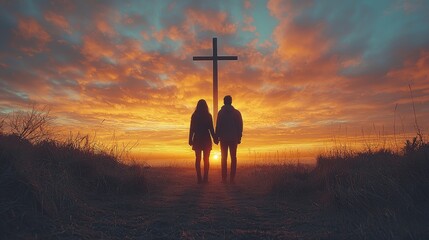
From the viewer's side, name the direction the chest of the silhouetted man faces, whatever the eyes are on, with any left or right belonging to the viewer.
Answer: facing away from the viewer

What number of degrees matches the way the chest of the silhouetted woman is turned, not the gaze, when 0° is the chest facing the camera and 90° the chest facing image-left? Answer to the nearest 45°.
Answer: approximately 180°

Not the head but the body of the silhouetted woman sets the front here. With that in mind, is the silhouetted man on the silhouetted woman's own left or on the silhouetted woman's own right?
on the silhouetted woman's own right

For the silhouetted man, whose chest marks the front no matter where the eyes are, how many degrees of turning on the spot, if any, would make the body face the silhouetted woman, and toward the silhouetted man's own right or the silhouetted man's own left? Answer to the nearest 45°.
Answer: approximately 90° to the silhouetted man's own left

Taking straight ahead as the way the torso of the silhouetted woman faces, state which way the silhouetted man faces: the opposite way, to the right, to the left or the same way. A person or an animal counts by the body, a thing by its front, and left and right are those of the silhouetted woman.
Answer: the same way

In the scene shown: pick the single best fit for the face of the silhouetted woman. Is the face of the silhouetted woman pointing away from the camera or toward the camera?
away from the camera

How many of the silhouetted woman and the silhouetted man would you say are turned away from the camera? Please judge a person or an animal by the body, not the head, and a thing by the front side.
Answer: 2
